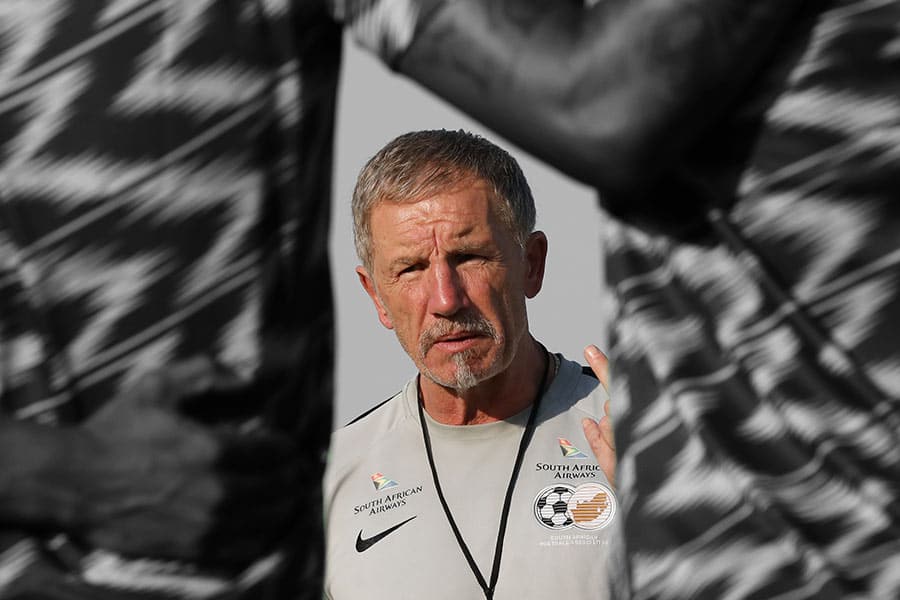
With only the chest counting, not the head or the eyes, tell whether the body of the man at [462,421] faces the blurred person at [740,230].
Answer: yes

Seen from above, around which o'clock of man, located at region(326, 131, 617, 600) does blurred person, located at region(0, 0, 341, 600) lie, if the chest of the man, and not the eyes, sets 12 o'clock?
The blurred person is roughly at 12 o'clock from the man.

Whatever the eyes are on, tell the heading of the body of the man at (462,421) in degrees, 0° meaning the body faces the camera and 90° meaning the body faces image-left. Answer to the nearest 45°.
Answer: approximately 0°
